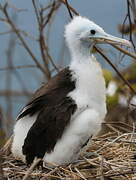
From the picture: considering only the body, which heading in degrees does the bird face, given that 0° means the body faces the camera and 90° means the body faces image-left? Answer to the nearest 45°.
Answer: approximately 270°
